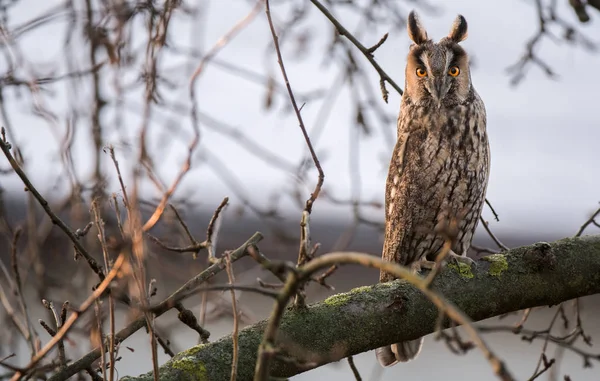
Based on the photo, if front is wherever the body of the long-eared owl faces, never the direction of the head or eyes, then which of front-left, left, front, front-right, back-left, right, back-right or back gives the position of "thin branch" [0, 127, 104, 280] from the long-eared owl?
right

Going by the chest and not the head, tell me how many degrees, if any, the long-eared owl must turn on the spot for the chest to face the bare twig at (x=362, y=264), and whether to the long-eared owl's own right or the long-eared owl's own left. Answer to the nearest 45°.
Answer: approximately 45° to the long-eared owl's own right

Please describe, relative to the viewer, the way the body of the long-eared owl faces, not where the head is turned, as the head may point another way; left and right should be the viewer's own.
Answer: facing the viewer and to the right of the viewer
